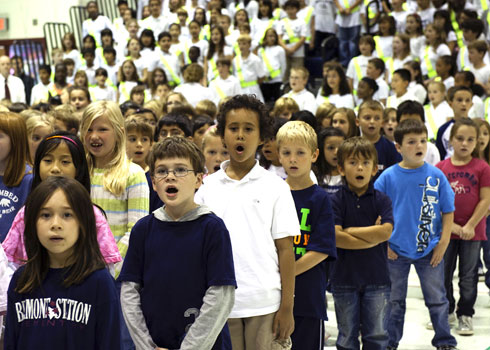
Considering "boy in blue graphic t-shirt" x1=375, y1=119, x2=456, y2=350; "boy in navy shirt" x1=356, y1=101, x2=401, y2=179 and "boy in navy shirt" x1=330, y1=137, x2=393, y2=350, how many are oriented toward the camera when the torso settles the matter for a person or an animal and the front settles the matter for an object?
3

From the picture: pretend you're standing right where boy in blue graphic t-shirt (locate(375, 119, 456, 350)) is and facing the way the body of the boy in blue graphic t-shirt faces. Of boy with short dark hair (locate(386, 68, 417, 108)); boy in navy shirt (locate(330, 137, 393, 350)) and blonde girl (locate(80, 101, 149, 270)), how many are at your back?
1

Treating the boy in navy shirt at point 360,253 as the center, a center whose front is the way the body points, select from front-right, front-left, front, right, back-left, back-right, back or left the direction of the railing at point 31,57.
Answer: back-right

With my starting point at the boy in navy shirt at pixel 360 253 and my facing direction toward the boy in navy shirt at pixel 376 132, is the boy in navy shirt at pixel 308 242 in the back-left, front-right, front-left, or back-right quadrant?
back-left

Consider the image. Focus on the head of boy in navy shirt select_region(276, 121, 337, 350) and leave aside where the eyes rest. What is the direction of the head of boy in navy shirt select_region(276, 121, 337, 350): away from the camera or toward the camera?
toward the camera

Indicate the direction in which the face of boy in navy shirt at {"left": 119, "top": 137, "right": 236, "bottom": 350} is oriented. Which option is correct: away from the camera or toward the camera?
toward the camera

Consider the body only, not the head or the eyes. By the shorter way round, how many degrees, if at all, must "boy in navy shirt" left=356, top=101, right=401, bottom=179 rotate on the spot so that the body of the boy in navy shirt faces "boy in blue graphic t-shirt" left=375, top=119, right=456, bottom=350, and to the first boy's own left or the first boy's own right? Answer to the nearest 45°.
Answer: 0° — they already face them

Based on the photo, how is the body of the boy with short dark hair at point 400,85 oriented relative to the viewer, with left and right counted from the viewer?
facing the viewer and to the left of the viewer

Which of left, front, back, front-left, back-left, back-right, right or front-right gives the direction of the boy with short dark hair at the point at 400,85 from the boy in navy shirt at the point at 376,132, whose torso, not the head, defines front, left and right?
back

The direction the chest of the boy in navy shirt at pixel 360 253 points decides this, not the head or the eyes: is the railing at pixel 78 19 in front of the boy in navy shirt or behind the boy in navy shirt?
behind

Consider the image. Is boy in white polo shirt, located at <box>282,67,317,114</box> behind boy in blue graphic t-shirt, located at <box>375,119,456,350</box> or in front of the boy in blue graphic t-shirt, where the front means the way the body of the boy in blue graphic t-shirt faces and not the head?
behind

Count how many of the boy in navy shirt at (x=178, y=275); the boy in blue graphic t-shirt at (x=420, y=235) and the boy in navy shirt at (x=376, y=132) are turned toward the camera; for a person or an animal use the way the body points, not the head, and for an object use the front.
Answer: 3

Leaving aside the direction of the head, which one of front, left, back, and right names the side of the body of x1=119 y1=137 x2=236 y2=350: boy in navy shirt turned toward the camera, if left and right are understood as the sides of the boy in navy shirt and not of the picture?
front

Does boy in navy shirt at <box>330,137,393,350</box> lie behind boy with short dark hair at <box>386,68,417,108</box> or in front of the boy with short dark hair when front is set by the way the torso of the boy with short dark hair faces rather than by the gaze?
in front

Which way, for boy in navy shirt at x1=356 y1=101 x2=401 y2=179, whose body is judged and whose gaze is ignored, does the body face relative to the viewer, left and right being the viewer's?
facing the viewer

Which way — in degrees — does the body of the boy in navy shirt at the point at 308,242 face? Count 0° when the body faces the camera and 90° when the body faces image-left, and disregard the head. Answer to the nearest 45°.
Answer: approximately 45°

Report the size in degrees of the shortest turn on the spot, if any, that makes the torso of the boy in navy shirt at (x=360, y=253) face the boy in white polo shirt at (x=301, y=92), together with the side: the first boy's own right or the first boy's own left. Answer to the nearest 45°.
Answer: approximately 180°

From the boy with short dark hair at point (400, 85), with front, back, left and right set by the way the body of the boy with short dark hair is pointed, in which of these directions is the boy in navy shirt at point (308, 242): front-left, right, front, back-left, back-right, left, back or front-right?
front-left
